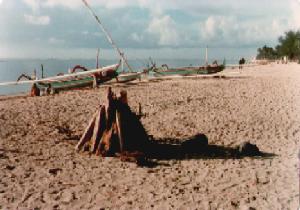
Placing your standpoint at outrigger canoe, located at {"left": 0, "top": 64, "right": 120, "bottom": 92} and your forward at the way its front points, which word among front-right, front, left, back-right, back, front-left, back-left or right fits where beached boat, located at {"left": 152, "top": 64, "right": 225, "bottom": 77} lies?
front-left

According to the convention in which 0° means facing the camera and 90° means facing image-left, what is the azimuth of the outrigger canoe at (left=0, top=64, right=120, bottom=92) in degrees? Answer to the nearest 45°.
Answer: approximately 270°

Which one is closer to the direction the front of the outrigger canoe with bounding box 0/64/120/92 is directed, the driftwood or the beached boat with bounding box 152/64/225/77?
the beached boat

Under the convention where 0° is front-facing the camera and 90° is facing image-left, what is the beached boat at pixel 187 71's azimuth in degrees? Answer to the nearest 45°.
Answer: approximately 270°

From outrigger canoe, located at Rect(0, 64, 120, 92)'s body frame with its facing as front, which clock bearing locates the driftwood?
The driftwood is roughly at 3 o'clock from the outrigger canoe.

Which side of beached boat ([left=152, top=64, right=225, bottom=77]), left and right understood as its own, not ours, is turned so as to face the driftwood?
right

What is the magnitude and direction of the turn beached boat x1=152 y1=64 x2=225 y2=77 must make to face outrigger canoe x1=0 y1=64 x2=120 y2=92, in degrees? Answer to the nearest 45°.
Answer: approximately 135° to its right

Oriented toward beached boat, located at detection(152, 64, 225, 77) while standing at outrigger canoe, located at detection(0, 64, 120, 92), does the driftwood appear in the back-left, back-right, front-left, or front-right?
back-right
